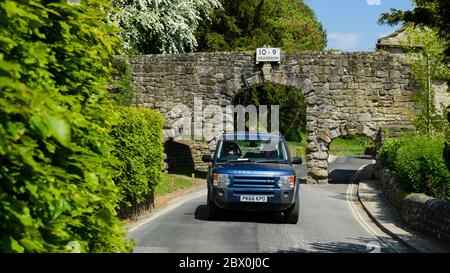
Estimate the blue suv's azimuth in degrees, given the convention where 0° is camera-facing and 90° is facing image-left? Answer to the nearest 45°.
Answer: approximately 0°

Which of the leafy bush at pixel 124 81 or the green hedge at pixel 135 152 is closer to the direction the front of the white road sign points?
the green hedge

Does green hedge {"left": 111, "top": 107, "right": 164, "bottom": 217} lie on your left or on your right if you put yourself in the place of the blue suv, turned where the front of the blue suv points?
on your right

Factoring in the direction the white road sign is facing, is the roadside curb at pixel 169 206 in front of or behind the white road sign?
in front

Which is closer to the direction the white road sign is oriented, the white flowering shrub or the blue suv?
the blue suv

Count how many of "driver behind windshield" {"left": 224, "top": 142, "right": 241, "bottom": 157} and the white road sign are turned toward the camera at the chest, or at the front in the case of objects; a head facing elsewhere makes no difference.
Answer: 2

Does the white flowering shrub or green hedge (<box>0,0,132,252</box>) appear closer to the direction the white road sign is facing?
the green hedge

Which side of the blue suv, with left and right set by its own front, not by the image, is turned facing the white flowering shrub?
back

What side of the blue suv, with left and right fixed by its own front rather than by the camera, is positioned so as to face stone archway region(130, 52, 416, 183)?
back

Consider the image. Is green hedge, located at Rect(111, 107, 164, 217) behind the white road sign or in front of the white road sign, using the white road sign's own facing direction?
in front

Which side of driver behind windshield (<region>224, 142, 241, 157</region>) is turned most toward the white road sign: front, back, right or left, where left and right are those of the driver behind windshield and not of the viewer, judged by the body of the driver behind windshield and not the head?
back

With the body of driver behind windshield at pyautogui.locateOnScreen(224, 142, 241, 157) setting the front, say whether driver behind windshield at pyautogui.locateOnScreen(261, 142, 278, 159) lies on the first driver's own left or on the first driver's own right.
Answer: on the first driver's own left

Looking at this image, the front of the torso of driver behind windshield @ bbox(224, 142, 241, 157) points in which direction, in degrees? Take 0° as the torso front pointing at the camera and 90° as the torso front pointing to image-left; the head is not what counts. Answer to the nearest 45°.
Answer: approximately 0°

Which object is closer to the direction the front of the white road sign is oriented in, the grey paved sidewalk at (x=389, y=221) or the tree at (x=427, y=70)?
the grey paved sidewalk
